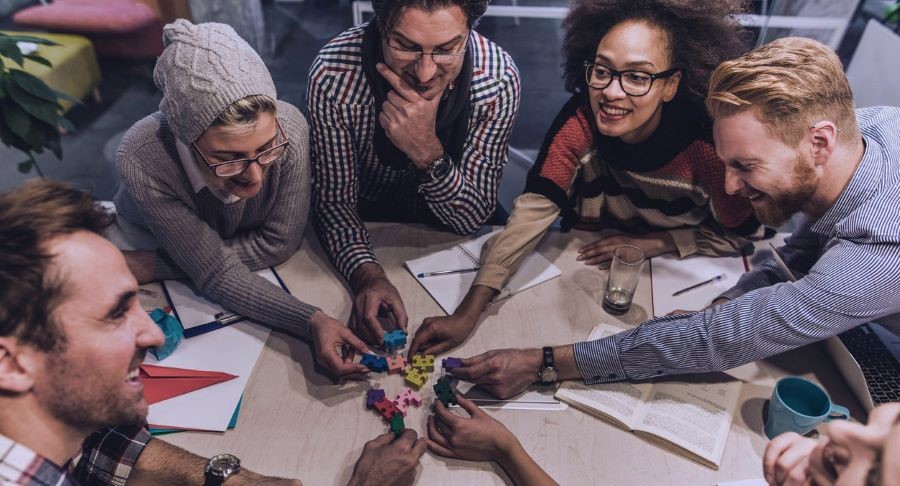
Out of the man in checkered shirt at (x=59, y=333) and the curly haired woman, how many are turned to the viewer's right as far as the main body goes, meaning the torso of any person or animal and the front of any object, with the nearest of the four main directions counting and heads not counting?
1

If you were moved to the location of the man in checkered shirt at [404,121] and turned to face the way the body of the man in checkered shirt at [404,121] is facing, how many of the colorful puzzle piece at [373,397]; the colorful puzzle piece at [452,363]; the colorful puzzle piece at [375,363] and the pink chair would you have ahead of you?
3

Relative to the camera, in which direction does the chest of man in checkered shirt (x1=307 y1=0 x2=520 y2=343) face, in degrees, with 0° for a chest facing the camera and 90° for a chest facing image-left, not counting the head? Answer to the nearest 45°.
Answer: approximately 0°

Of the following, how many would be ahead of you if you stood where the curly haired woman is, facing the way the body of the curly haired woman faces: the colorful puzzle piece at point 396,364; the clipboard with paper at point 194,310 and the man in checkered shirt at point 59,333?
3

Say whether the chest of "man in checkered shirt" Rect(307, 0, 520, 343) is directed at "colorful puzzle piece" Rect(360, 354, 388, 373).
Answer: yes

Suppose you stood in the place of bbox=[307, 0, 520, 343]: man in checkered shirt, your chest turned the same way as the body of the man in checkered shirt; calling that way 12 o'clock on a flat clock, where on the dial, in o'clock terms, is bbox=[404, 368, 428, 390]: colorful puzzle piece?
The colorful puzzle piece is roughly at 12 o'clock from the man in checkered shirt.

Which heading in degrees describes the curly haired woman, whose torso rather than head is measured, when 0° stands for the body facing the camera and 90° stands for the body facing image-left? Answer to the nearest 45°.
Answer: approximately 45°

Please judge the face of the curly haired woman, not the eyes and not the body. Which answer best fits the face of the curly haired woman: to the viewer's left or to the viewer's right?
to the viewer's left

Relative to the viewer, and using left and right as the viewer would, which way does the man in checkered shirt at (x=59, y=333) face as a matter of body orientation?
facing to the right of the viewer

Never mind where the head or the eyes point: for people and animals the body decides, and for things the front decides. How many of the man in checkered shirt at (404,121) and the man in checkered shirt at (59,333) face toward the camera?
1

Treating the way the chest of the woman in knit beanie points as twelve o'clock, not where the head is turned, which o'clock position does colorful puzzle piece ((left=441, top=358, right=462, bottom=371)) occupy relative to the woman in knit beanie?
The colorful puzzle piece is roughly at 12 o'clock from the woman in knit beanie.

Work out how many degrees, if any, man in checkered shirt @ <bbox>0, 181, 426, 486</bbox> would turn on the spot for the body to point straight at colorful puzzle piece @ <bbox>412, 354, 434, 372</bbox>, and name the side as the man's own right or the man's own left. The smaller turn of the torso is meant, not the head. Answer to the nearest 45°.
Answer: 0° — they already face it

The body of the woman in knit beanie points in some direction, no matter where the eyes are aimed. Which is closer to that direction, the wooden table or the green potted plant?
the wooden table

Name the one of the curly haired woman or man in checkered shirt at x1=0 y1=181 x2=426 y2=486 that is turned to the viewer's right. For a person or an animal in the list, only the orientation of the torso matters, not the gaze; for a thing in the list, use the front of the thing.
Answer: the man in checkered shirt
